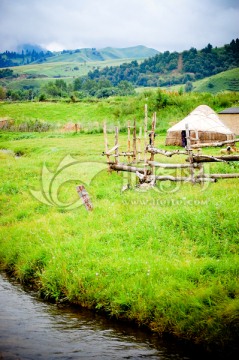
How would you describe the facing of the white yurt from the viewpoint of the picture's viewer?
facing the viewer and to the left of the viewer
